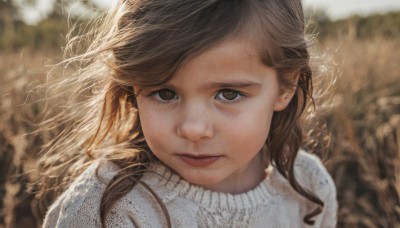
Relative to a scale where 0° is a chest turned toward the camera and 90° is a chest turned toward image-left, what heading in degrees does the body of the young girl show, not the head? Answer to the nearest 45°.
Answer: approximately 0°
